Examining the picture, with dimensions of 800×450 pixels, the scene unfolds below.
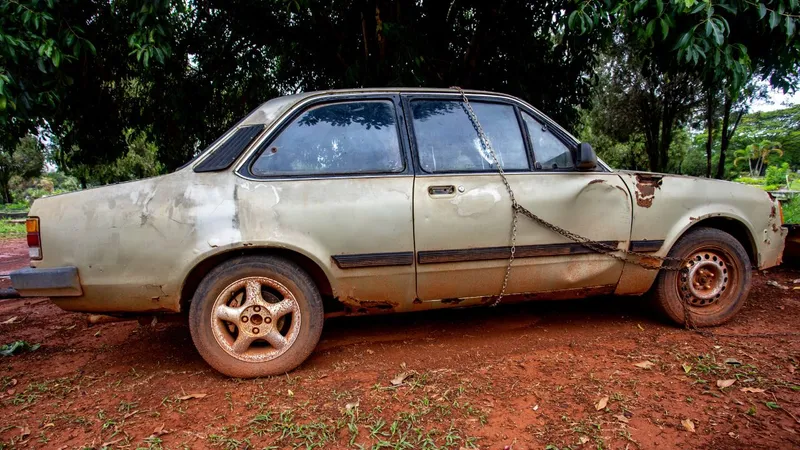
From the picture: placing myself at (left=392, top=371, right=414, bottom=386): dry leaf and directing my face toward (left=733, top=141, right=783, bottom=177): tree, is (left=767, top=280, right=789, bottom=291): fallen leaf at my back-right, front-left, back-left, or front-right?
front-right

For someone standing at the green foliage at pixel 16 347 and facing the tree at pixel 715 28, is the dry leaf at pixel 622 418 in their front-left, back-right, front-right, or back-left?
front-right

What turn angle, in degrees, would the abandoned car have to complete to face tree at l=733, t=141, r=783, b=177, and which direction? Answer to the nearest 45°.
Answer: approximately 45° to its left

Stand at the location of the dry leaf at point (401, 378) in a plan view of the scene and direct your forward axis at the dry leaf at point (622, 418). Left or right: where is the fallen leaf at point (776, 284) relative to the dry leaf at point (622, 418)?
left

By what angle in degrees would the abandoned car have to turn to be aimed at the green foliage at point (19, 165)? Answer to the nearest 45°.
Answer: approximately 135° to its left

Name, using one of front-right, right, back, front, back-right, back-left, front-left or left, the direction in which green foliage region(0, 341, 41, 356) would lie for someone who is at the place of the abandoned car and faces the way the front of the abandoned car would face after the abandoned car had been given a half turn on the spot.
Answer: front

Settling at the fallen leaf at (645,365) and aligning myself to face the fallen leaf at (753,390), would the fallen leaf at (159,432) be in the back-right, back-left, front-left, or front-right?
back-right

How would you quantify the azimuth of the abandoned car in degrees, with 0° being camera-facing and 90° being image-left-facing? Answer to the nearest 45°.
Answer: approximately 270°
